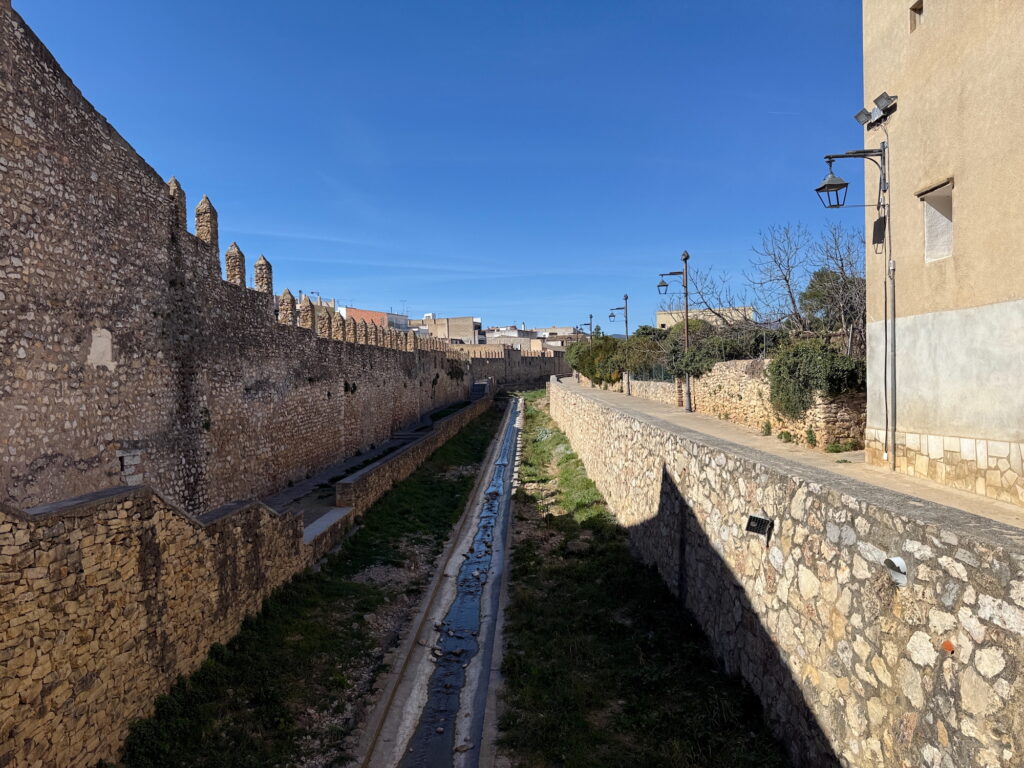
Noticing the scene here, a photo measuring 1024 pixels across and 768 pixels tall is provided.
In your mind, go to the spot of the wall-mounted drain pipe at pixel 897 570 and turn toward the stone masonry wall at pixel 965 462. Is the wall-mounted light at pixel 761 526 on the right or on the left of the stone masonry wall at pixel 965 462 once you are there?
left

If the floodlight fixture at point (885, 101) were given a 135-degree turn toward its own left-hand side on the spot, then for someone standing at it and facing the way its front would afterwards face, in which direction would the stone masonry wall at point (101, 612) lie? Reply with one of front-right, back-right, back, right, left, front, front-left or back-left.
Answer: back-right

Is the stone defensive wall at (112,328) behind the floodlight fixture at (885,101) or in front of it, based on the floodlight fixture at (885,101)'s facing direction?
in front

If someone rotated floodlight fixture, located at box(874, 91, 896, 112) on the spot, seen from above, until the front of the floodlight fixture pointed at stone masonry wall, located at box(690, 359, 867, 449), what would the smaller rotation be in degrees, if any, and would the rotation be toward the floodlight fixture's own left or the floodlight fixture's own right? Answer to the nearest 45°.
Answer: approximately 90° to the floodlight fixture's own right

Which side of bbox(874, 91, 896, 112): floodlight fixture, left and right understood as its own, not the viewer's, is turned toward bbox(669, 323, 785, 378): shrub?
right

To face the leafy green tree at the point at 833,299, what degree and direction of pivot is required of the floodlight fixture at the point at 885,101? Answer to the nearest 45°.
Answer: approximately 135° to its right

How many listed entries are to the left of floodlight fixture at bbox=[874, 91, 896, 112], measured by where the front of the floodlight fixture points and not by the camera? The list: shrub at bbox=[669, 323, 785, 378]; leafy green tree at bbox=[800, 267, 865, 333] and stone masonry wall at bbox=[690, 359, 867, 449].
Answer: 0

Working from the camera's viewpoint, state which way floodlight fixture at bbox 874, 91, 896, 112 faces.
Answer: facing the viewer and to the left of the viewer

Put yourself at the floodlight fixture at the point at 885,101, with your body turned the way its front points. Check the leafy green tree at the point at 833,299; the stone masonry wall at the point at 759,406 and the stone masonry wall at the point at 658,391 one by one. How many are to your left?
0
